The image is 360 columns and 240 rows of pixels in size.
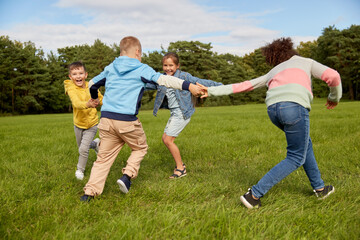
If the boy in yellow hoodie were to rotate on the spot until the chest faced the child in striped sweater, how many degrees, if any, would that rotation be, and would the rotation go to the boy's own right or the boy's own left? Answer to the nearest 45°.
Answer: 0° — they already face them

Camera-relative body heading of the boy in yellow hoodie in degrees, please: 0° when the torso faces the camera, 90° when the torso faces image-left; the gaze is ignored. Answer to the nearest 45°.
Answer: approximately 315°
